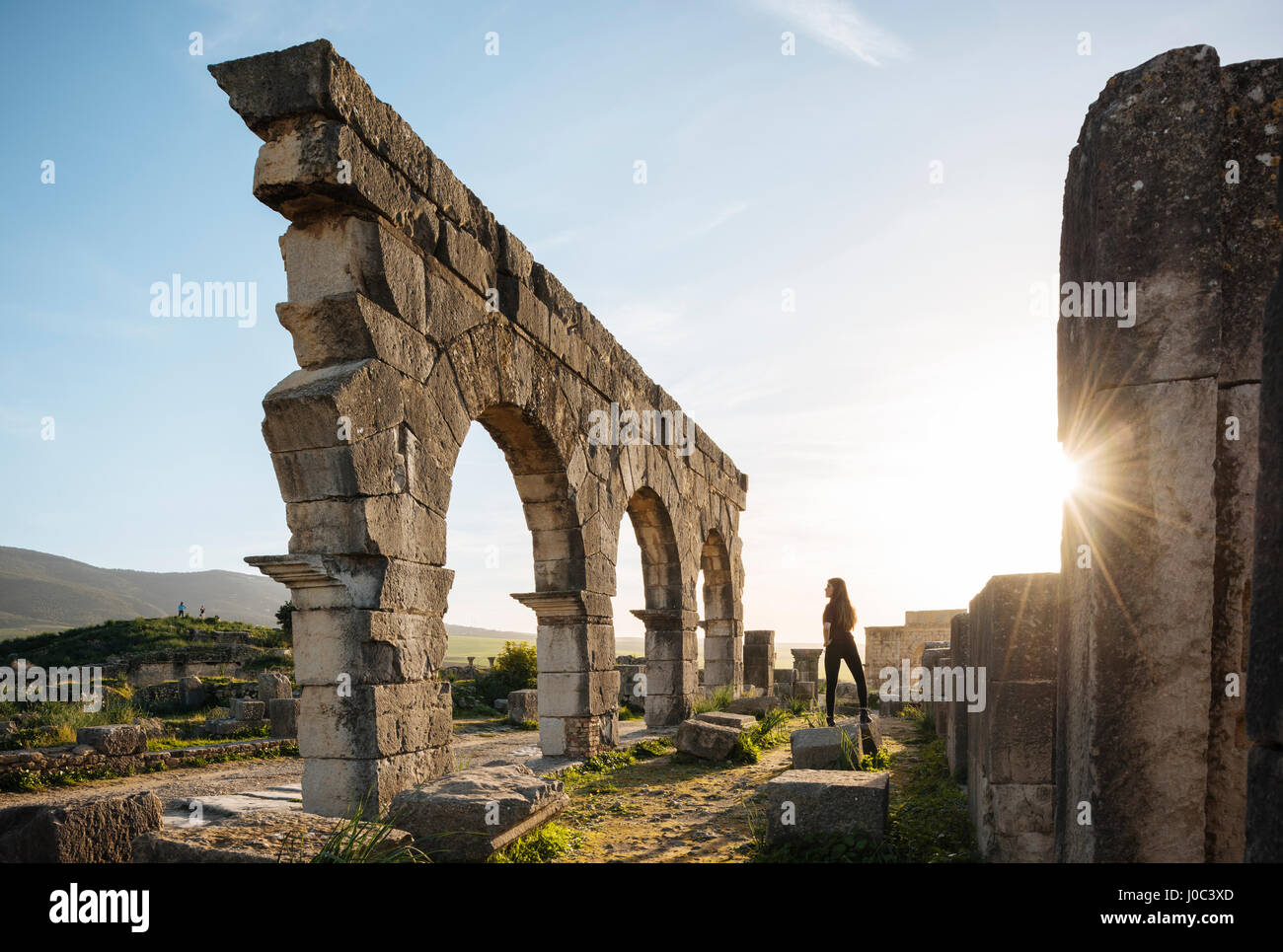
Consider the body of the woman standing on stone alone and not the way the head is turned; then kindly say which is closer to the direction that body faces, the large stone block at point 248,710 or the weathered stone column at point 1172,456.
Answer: the large stone block

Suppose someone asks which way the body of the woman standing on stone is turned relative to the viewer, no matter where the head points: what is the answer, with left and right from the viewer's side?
facing away from the viewer and to the left of the viewer

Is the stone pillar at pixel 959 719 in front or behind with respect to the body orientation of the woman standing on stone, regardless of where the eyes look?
behind

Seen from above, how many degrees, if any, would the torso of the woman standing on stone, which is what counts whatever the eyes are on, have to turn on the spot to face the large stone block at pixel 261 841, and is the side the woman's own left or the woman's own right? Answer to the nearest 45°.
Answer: approximately 135° to the woman's own left

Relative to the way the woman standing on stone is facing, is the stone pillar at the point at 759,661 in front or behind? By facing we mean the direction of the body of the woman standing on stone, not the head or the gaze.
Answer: in front

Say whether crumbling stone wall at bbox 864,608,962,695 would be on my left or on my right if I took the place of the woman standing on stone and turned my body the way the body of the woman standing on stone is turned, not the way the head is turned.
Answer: on my right
